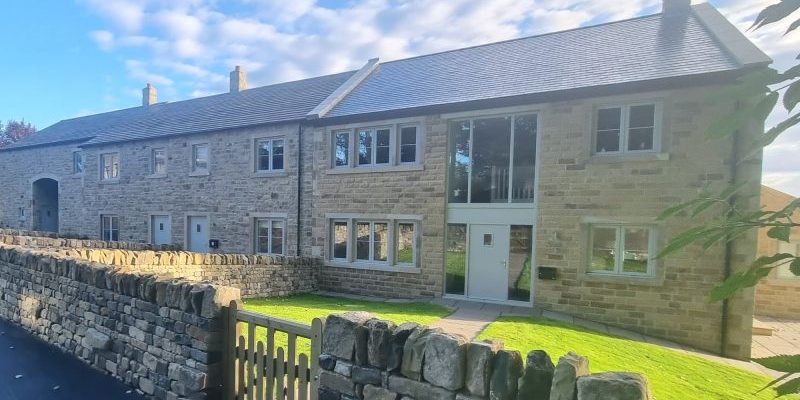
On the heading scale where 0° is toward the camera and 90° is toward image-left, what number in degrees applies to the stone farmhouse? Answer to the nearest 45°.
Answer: approximately 45°

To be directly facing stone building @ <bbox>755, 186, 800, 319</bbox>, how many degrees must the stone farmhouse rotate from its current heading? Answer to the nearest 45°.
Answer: approximately 135° to its left

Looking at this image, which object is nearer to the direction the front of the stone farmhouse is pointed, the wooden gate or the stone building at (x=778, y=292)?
the wooden gate

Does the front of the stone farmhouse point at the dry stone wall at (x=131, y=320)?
yes

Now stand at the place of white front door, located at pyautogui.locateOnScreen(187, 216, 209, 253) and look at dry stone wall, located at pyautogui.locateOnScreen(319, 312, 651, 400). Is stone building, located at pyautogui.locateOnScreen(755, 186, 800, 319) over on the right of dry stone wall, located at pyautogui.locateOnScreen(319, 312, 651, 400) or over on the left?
left
